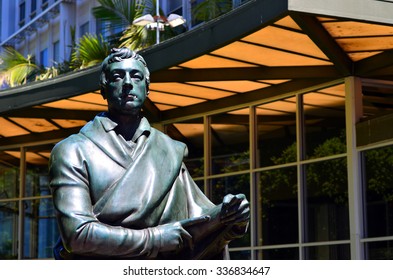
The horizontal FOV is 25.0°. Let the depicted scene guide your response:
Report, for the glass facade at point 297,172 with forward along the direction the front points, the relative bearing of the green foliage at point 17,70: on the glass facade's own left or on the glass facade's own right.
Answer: on the glass facade's own right

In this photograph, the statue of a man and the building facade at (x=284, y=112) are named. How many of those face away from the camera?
0

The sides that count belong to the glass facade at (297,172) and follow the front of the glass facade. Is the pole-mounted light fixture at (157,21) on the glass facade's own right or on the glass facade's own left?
on the glass facade's own right

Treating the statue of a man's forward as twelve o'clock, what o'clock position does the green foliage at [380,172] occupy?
The green foliage is roughly at 8 o'clock from the statue of a man.

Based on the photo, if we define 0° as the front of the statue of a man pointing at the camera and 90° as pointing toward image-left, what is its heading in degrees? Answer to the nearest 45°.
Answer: approximately 315°

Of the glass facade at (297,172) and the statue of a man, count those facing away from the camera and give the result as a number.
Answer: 0

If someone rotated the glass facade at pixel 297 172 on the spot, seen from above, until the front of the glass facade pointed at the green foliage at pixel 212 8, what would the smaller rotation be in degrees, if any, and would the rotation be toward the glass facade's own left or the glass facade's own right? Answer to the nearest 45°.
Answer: approximately 135° to the glass facade's own right

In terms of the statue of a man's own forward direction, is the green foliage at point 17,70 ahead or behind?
behind

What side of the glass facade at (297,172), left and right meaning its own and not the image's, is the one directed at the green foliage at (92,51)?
right
